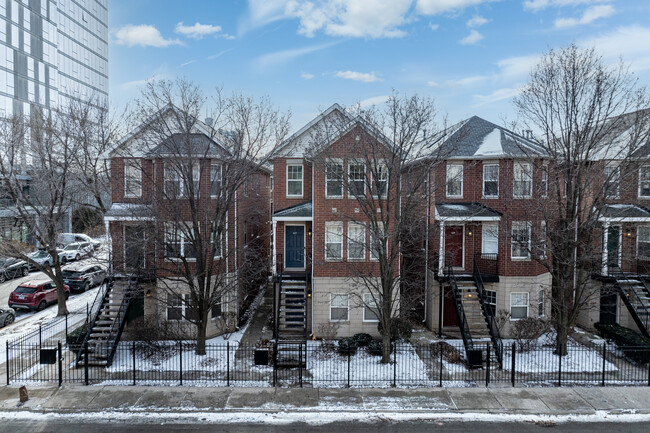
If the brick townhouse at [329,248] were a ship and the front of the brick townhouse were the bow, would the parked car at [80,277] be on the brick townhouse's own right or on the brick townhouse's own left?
on the brick townhouse's own right

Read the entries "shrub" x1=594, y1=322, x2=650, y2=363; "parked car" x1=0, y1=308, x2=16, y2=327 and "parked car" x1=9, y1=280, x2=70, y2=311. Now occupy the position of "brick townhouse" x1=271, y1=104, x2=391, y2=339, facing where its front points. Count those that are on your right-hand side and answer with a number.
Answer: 2
